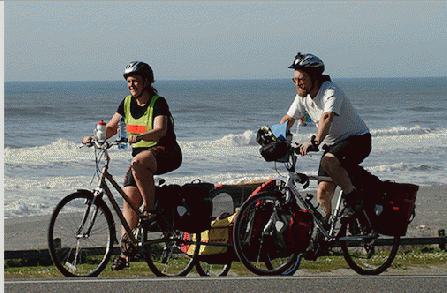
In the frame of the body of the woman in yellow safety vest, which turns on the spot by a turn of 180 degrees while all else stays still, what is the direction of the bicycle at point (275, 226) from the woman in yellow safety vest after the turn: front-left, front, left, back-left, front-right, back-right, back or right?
front-right

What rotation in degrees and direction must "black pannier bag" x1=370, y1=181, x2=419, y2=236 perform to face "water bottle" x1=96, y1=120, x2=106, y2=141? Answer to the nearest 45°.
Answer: approximately 45° to its right

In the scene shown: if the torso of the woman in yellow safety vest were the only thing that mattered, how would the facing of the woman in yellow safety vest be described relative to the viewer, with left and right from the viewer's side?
facing the viewer and to the left of the viewer

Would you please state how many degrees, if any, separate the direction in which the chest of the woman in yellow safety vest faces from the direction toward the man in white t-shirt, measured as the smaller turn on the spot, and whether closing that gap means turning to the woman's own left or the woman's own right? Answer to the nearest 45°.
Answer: approximately 135° to the woman's own left

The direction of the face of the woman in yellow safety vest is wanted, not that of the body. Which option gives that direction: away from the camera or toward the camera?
toward the camera

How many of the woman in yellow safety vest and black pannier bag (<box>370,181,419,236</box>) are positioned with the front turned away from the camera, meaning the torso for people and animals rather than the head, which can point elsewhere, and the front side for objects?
0

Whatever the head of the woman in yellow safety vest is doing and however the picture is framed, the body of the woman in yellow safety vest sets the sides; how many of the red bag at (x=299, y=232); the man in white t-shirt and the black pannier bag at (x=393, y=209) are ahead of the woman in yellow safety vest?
0

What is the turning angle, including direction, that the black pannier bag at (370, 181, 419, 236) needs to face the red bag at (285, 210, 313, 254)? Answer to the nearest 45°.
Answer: approximately 45° to its right
